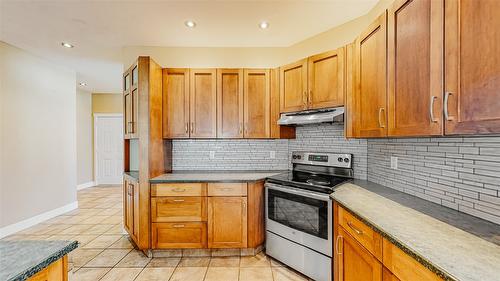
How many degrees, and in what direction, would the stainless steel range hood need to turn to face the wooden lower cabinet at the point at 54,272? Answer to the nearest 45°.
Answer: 0° — it already faces it

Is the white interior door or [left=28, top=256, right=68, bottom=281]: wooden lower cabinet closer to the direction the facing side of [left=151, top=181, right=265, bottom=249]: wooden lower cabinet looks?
the wooden lower cabinet

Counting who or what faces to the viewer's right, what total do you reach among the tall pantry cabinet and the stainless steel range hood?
0

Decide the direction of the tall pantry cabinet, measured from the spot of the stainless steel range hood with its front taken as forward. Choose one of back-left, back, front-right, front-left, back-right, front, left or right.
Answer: front-right

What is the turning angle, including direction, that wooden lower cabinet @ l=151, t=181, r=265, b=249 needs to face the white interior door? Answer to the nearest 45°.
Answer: approximately 135° to its right

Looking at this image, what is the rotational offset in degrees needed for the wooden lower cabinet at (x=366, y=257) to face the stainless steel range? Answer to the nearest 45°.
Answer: approximately 90° to its right

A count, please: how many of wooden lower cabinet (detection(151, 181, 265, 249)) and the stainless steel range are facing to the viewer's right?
0

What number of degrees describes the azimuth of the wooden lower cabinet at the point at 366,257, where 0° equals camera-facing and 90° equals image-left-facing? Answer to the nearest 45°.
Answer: approximately 45°

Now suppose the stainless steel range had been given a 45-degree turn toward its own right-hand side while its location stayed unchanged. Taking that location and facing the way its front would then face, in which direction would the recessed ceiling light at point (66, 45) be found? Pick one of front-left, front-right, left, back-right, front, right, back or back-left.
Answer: front
